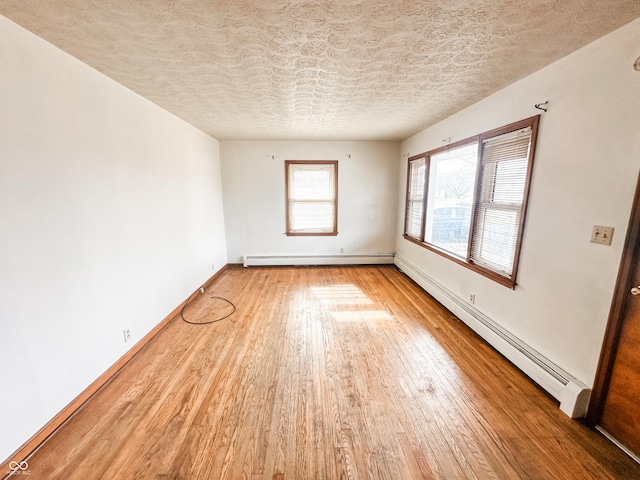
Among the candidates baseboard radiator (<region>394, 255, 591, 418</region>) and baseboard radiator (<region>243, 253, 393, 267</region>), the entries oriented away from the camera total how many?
0

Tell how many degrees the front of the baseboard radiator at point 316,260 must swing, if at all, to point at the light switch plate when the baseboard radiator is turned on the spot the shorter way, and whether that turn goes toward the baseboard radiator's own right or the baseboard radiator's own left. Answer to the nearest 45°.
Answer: approximately 45° to the baseboard radiator's own left

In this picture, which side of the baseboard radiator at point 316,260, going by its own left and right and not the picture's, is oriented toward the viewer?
front

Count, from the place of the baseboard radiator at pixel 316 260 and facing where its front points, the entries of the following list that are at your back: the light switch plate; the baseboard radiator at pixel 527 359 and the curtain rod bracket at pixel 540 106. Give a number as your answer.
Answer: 0

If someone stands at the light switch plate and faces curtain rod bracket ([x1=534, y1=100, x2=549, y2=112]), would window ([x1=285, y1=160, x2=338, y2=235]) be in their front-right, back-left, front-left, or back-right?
front-left

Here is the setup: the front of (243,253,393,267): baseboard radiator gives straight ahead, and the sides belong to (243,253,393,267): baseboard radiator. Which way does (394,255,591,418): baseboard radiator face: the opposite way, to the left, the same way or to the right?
to the right

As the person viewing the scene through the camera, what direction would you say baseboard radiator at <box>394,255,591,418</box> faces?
facing the viewer and to the left of the viewer

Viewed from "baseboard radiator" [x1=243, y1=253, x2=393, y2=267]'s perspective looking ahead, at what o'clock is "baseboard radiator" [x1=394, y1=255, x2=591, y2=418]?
"baseboard radiator" [x1=394, y1=255, x2=591, y2=418] is roughly at 11 o'clock from "baseboard radiator" [x1=243, y1=253, x2=393, y2=267].

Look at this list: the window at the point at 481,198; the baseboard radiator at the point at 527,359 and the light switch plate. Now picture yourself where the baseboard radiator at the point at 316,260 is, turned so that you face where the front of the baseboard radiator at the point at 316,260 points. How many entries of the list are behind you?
0

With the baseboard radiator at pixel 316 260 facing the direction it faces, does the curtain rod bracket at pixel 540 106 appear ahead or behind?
ahead

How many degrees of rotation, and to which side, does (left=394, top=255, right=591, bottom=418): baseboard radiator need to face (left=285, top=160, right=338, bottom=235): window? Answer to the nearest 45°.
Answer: approximately 90° to its right
